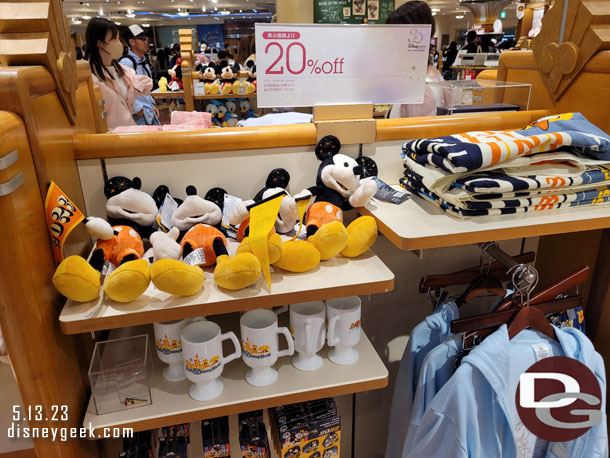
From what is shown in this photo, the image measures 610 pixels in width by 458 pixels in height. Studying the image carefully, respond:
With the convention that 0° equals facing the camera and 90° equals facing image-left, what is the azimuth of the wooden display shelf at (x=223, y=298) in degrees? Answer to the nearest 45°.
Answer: approximately 0°

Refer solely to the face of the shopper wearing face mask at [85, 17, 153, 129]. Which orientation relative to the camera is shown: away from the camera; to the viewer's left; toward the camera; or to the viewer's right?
to the viewer's right

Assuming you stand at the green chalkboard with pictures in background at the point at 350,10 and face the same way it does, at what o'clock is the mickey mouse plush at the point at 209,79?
The mickey mouse plush is roughly at 2 o'clock from the green chalkboard with pictures in background.
